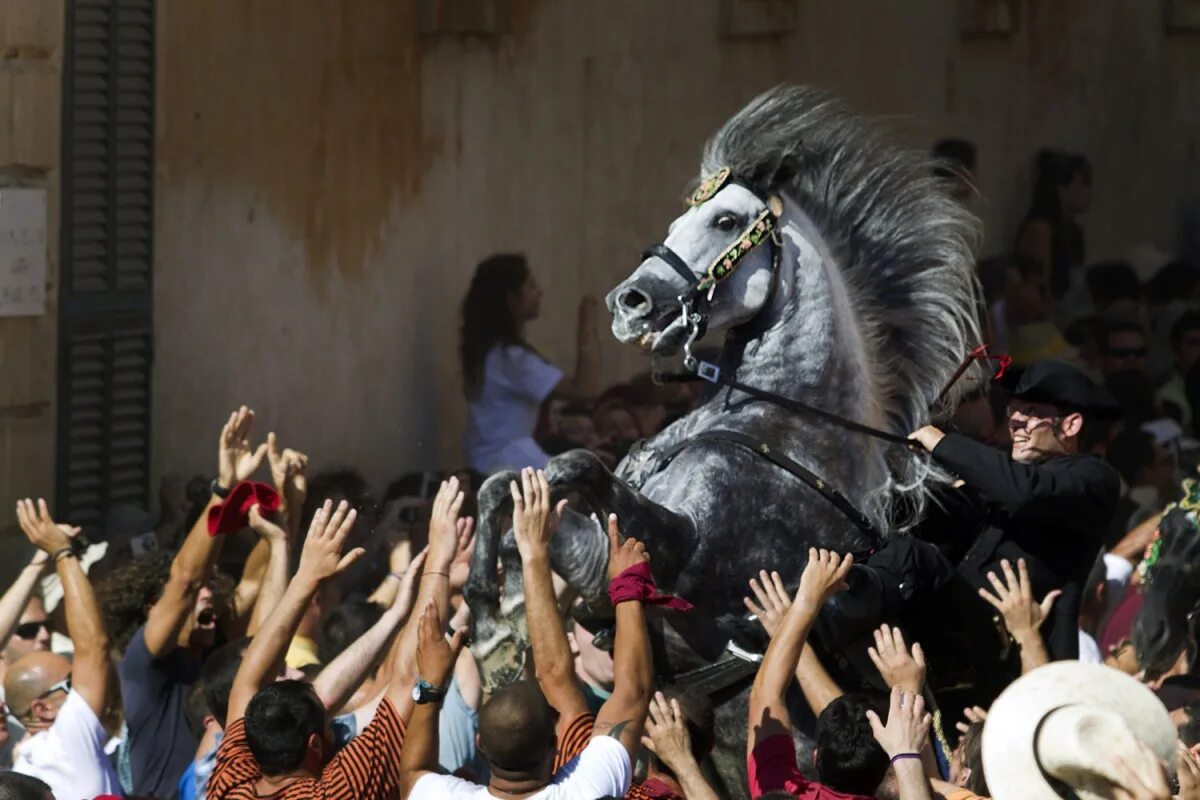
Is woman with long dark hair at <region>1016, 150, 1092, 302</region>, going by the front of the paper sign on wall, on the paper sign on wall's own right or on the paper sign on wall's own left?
on the paper sign on wall's own left

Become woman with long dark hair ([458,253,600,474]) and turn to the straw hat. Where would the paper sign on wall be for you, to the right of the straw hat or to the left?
right

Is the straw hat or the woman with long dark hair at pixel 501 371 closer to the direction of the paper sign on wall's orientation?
the straw hat

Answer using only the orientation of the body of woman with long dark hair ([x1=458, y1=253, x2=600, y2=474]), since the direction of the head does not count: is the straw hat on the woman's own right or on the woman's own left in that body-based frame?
on the woman's own right

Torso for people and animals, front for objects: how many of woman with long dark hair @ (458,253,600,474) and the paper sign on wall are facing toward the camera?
1

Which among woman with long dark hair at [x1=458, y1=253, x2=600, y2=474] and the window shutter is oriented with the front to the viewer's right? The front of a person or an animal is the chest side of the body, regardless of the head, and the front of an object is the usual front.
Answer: the woman with long dark hair

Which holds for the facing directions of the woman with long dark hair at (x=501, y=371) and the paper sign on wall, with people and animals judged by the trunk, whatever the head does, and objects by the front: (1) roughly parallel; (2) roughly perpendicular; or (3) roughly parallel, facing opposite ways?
roughly perpendicular

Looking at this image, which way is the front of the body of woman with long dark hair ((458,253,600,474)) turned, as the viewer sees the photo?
to the viewer's right

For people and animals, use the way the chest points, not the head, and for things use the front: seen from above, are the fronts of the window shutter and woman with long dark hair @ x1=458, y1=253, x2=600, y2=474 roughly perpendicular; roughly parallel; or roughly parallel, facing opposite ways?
roughly perpendicular

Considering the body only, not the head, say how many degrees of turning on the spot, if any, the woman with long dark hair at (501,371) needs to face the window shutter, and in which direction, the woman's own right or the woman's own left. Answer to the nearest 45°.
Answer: approximately 135° to the woman's own right

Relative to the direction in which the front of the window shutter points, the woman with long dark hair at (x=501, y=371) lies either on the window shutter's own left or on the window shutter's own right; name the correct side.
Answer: on the window shutter's own left

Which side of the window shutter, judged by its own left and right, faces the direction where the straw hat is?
front

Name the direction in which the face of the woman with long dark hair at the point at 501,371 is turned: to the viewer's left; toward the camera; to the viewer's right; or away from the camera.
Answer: to the viewer's right
